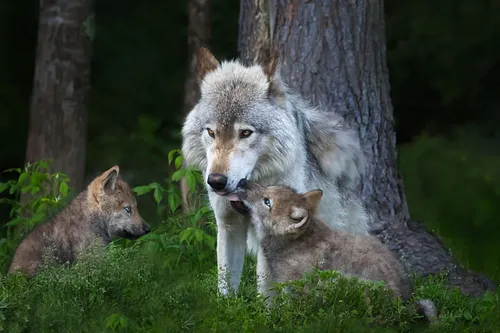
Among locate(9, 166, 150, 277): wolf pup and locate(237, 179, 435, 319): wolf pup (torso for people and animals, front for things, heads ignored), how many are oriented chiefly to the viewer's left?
1

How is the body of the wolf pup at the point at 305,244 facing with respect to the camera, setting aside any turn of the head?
to the viewer's left

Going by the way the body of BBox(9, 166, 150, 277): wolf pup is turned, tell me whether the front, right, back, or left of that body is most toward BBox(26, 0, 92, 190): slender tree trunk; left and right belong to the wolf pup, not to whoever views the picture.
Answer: left

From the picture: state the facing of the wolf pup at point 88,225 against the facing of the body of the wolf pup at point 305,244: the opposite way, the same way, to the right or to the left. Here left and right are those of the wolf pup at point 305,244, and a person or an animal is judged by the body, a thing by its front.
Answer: the opposite way

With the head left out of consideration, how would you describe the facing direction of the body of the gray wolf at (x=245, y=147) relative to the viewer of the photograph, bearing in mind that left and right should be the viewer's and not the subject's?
facing the viewer and to the left of the viewer

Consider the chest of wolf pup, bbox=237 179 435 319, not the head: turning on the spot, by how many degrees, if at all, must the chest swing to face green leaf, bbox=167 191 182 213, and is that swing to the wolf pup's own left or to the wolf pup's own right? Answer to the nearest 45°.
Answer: approximately 45° to the wolf pup's own right

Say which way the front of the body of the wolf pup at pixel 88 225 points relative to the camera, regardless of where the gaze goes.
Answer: to the viewer's right

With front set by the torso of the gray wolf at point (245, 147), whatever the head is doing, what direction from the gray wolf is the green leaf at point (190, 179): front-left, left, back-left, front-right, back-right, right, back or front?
right

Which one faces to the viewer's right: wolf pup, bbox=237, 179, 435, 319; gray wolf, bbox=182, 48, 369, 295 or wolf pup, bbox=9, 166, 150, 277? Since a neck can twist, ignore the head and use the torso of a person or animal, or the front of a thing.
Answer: wolf pup, bbox=9, 166, 150, 277
